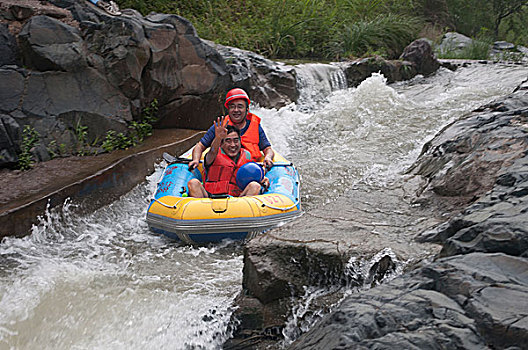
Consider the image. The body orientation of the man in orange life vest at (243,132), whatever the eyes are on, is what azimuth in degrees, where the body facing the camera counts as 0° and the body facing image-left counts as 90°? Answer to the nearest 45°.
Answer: approximately 0°

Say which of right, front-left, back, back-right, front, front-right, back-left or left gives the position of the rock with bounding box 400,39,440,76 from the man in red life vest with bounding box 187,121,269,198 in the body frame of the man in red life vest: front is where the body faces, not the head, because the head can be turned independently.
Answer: back-left

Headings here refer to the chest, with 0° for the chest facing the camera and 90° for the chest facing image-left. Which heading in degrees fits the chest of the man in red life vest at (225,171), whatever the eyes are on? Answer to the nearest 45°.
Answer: approximately 0°

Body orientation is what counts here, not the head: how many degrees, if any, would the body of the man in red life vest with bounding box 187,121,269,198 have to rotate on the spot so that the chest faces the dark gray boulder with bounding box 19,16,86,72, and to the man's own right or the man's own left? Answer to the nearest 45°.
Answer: approximately 135° to the man's own right

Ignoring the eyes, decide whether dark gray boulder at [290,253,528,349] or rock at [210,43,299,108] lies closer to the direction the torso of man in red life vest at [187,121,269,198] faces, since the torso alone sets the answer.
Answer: the dark gray boulder

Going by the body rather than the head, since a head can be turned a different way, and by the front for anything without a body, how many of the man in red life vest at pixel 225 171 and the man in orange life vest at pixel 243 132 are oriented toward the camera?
2

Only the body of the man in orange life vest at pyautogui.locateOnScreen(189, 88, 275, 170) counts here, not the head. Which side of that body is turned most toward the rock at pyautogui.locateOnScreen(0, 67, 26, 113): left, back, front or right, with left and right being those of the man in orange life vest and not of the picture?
right

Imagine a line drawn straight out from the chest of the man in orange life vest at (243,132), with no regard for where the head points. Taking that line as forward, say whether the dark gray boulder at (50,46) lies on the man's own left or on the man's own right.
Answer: on the man's own right

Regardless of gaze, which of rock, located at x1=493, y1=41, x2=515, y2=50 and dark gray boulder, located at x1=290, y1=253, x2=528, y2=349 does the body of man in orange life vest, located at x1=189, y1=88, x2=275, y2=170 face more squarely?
the dark gray boulder

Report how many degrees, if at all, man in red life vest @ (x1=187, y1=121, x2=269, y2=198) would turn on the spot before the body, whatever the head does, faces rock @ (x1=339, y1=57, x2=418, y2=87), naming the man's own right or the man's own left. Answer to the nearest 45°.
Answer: approximately 135° to the man's own left

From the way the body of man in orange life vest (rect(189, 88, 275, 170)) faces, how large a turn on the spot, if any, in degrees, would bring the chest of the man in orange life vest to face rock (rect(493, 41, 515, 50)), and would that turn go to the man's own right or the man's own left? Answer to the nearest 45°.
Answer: approximately 135° to the man's own left

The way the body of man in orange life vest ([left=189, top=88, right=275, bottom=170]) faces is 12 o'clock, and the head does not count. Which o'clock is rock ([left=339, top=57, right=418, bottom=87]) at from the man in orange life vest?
The rock is roughly at 7 o'clock from the man in orange life vest.
